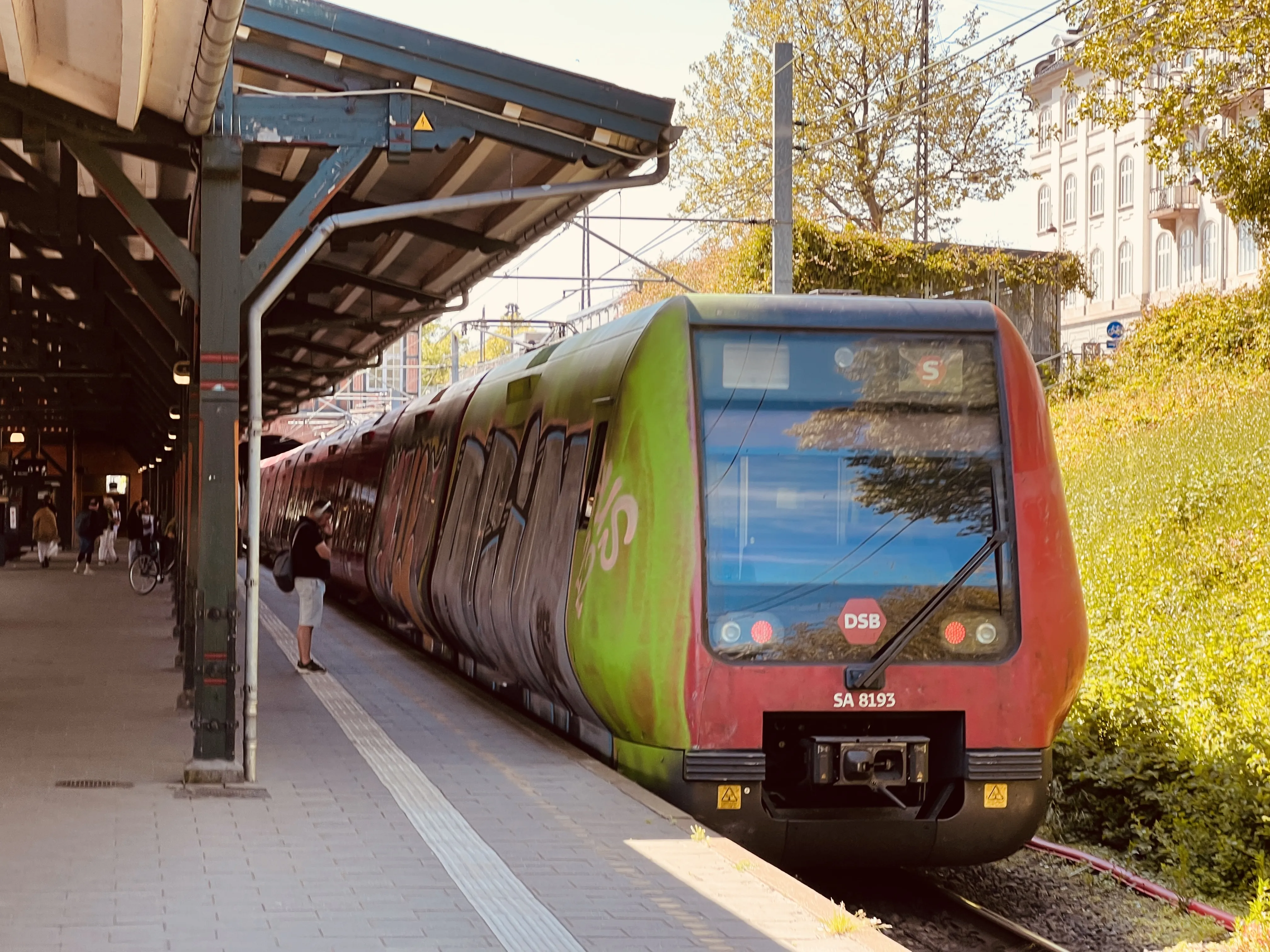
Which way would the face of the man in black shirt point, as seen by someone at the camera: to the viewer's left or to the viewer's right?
to the viewer's right

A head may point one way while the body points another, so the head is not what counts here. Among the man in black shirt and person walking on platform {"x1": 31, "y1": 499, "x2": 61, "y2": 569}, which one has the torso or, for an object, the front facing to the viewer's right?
the man in black shirt

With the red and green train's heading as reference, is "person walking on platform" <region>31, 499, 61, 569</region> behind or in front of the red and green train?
behind

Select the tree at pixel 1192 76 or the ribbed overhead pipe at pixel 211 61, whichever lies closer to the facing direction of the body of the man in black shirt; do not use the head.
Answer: the tree

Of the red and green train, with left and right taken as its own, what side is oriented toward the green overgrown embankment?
left

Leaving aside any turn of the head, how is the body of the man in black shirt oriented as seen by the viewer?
to the viewer's right
